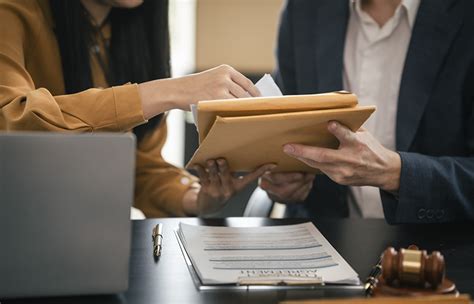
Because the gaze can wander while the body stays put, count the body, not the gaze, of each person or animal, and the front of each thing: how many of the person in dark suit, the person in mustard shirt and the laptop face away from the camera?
1

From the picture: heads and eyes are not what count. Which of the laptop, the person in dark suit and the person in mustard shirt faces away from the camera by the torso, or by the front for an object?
the laptop

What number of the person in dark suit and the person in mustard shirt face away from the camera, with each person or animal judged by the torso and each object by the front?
0

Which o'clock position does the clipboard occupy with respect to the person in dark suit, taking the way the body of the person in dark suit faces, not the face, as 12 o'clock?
The clipboard is roughly at 11 o'clock from the person in dark suit.

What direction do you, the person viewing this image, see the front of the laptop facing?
facing away from the viewer

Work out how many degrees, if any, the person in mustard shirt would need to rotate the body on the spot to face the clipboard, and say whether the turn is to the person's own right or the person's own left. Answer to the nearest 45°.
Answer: approximately 45° to the person's own right

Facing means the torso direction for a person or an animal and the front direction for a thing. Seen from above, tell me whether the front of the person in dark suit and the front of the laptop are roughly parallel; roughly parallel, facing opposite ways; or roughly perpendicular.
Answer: roughly parallel, facing opposite ways

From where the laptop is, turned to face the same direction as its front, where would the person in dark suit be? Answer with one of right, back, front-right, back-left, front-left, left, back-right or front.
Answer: front-right

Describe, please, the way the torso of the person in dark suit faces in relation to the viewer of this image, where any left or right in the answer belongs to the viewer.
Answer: facing the viewer and to the left of the viewer

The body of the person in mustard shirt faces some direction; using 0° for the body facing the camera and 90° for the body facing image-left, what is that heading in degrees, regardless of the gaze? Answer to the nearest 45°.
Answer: approximately 315°
